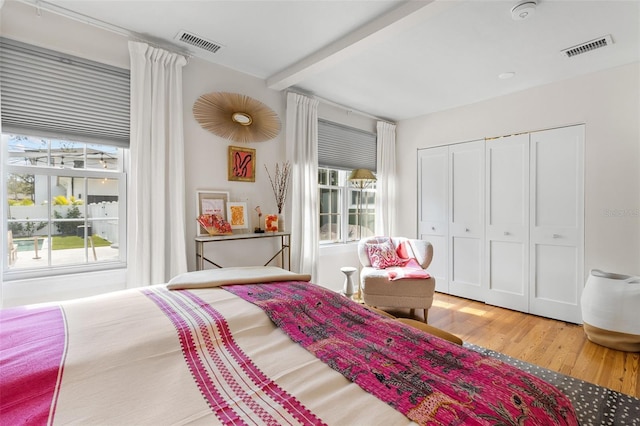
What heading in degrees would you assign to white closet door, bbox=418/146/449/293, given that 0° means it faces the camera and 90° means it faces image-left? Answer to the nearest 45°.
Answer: approximately 45°

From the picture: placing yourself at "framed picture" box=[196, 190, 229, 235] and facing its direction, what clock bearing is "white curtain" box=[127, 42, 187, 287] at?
The white curtain is roughly at 2 o'clock from the framed picture.

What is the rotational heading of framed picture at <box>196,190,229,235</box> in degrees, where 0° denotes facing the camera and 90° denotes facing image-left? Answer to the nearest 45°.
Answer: approximately 0°

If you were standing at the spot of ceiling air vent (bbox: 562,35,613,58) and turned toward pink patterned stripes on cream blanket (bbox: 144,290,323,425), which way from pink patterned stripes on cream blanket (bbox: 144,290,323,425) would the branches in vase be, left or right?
right

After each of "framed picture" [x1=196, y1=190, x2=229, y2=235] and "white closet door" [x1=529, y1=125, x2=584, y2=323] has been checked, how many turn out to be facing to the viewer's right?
0

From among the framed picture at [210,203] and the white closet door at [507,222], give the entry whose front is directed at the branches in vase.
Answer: the white closet door

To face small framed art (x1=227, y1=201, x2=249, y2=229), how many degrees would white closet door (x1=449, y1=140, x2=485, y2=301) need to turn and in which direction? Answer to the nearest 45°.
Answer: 0° — it already faces it

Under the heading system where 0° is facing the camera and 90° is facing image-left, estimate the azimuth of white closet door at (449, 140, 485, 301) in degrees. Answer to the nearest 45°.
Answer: approximately 45°

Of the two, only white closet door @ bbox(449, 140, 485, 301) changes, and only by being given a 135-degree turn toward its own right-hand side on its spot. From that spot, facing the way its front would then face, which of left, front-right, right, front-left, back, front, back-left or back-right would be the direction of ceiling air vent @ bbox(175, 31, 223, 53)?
back-left

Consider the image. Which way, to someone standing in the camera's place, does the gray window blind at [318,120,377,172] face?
facing the viewer and to the right of the viewer

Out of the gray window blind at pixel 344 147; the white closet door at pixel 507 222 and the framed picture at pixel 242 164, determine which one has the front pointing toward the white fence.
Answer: the white closet door

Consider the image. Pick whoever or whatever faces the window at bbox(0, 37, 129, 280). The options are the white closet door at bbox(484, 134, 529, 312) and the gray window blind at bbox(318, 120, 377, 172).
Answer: the white closet door

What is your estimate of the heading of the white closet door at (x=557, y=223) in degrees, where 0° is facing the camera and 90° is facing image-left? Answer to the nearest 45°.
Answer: approximately 45°

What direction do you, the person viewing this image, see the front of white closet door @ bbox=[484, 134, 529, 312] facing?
facing the viewer and to the left of the viewer
